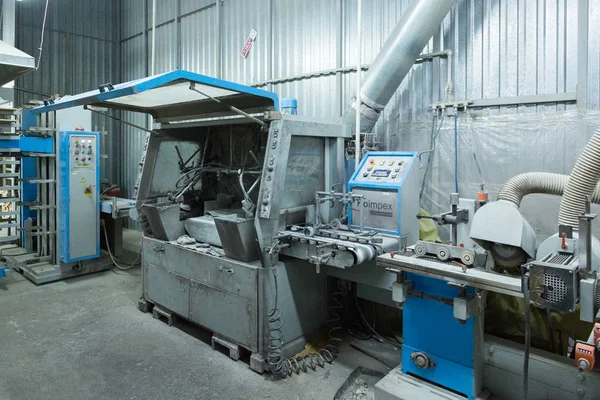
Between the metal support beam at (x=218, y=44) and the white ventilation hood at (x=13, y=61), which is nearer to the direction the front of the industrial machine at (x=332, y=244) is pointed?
the white ventilation hood

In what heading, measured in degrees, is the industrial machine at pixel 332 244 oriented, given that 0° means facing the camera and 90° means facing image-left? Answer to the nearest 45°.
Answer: approximately 45°

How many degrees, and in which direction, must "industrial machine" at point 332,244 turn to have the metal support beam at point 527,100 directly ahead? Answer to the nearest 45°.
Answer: approximately 135° to its left

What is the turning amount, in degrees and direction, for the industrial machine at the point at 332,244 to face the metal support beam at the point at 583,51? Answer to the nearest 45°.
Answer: approximately 135° to its left

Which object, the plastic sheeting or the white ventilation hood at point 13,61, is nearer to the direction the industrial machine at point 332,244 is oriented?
the white ventilation hood

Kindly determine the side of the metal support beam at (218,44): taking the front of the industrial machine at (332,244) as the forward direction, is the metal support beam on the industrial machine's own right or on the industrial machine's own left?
on the industrial machine's own right

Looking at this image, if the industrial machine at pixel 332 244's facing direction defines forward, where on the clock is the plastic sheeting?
The plastic sheeting is roughly at 7 o'clock from the industrial machine.

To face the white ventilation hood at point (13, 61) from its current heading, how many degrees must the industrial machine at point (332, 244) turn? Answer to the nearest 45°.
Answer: approximately 45° to its right
